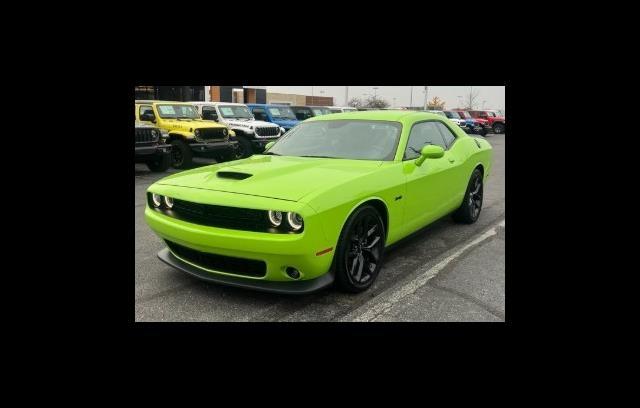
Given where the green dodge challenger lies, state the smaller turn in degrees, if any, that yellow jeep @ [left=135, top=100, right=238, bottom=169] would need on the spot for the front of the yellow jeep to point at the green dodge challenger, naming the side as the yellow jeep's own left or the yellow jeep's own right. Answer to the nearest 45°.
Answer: approximately 45° to the yellow jeep's own right

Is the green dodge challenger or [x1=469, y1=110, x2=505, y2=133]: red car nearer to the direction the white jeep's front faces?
the green dodge challenger

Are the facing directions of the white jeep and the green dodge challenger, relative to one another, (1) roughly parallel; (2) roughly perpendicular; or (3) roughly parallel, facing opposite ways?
roughly perpendicular

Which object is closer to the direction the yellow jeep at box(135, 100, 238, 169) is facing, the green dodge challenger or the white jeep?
the green dodge challenger

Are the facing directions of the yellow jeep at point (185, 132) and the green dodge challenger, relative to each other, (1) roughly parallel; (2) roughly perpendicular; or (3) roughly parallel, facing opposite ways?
roughly perpendicular

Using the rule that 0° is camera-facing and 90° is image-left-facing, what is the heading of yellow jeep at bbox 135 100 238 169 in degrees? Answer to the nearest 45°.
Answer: approximately 315°

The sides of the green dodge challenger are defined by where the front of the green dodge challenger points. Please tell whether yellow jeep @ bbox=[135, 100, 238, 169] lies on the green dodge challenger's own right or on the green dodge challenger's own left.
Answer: on the green dodge challenger's own right

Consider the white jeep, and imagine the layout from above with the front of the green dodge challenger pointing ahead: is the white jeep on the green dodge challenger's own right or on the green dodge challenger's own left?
on the green dodge challenger's own right
